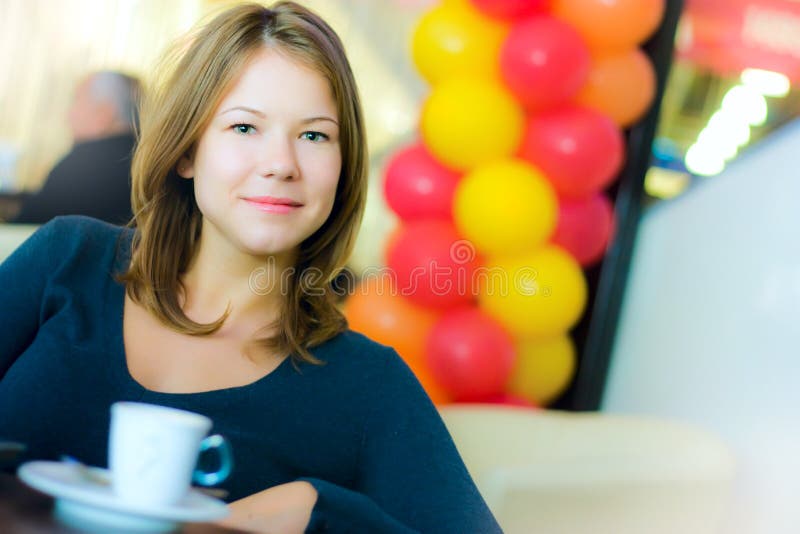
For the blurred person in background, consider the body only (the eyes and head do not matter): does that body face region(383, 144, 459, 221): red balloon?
no

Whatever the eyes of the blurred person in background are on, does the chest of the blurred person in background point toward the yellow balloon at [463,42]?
no

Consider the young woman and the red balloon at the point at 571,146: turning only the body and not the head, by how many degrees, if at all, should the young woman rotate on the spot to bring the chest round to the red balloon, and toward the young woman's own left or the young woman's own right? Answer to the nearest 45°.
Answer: approximately 135° to the young woman's own left

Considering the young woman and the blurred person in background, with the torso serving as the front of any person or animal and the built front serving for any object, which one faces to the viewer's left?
the blurred person in background

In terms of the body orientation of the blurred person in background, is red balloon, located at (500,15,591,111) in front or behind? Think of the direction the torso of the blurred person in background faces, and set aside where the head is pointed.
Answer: behind

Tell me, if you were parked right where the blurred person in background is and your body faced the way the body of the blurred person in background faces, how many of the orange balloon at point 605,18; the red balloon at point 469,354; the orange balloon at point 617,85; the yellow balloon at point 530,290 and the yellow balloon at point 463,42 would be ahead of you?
0

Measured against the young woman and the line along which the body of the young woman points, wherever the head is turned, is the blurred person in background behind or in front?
behind

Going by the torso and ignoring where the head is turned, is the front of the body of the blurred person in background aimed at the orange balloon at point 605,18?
no

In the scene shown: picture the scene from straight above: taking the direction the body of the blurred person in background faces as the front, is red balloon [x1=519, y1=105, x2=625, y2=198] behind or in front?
behind

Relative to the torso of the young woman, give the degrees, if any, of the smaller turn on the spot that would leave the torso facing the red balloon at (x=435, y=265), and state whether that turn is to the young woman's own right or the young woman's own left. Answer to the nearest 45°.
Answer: approximately 180°

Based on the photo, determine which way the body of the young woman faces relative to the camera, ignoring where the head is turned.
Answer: toward the camera

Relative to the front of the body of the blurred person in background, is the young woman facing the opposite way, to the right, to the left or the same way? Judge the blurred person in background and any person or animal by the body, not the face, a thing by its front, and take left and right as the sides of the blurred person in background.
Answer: to the left

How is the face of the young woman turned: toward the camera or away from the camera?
toward the camera

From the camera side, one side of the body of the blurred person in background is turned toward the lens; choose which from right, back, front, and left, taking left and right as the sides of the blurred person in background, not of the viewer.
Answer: left

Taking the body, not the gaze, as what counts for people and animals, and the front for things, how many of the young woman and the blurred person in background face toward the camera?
1

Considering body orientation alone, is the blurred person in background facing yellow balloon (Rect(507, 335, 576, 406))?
no

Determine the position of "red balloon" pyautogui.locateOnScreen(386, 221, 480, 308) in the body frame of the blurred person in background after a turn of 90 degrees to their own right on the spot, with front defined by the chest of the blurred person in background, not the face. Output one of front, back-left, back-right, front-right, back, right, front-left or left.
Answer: back-right

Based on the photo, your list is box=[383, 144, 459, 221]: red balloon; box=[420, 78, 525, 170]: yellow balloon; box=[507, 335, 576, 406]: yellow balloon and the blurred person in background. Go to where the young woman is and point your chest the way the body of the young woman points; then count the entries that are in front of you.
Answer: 0
